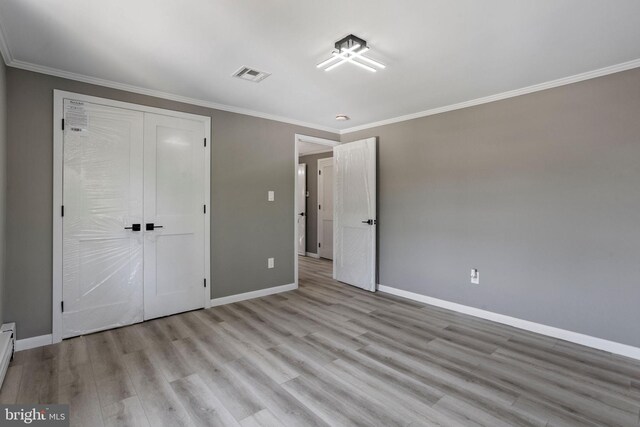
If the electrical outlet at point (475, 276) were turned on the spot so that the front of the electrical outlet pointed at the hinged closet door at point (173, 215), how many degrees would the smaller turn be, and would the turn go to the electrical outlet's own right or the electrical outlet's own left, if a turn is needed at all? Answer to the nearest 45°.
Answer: approximately 45° to the electrical outlet's own right

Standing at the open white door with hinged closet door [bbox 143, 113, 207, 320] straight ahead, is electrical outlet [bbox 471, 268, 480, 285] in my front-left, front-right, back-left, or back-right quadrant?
back-left

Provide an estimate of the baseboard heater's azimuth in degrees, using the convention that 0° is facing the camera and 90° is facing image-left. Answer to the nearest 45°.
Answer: approximately 270°

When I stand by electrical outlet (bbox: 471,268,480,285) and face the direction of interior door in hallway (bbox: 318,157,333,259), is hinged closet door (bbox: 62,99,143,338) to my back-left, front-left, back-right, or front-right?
front-left

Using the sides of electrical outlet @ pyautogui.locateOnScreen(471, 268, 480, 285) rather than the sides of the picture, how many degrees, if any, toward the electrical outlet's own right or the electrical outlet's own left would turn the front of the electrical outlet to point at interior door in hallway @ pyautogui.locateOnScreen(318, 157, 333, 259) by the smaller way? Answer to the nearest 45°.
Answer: approximately 135° to the electrical outlet's own right

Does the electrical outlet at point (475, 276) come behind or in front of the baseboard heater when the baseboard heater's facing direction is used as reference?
in front

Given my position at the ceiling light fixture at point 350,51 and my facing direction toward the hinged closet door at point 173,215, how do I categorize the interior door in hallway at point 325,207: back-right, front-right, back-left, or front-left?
front-right

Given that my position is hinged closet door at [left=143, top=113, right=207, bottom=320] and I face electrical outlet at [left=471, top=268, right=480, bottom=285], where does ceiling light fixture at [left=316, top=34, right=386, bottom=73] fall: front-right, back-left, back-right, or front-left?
front-right

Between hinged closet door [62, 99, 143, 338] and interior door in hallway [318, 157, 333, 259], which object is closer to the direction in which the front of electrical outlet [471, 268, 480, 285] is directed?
the hinged closet door

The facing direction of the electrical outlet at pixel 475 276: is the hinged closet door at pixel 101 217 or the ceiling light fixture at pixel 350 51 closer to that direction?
the ceiling light fixture

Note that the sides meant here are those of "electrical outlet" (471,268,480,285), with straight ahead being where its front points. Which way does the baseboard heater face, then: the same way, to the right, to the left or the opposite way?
the opposite way
